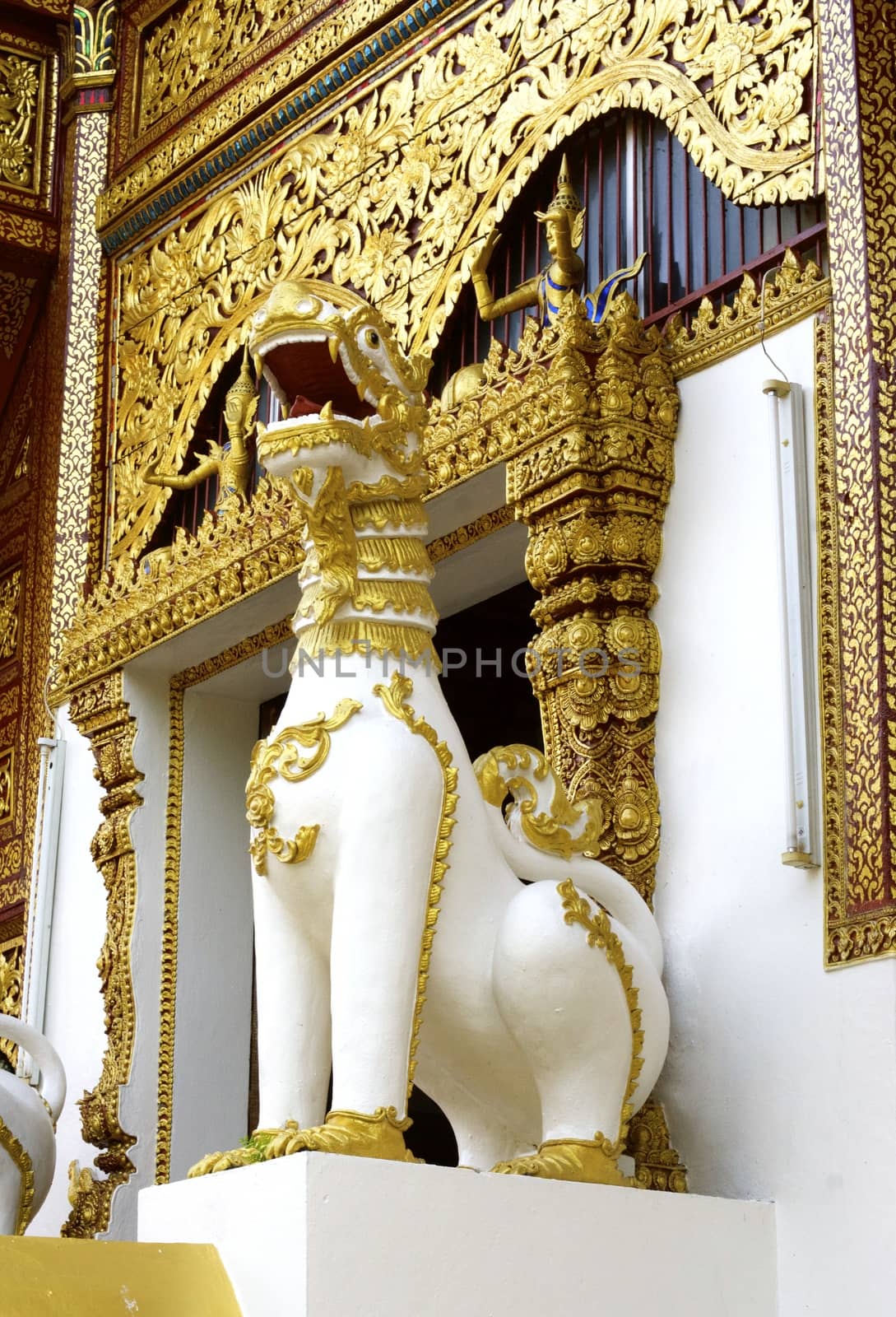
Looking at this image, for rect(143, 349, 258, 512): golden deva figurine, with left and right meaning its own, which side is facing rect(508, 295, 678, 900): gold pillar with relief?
left

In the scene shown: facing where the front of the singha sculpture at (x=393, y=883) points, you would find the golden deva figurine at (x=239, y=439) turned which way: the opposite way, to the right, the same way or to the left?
the same way

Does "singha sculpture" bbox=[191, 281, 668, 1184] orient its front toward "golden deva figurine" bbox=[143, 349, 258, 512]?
no

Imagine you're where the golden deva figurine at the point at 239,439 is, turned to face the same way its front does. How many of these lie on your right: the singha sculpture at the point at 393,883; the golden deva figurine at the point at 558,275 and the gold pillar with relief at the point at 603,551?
0

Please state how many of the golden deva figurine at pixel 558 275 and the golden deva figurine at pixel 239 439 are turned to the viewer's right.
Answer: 0

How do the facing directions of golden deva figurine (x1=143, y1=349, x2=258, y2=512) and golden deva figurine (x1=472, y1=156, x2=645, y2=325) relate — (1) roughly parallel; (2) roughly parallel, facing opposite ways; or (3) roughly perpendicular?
roughly parallel

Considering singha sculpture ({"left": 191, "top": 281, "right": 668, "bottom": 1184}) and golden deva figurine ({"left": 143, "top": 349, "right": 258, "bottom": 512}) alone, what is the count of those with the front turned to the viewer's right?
0

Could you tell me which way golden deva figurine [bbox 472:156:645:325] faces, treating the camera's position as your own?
facing the viewer and to the left of the viewer

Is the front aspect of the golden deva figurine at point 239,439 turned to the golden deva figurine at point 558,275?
no

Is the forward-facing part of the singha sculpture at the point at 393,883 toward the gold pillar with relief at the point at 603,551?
no

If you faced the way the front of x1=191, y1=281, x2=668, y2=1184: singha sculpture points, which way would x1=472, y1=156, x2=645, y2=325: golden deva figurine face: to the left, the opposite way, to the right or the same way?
the same way

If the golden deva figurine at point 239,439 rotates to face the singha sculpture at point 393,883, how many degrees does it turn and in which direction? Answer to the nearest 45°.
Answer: approximately 45° to its left

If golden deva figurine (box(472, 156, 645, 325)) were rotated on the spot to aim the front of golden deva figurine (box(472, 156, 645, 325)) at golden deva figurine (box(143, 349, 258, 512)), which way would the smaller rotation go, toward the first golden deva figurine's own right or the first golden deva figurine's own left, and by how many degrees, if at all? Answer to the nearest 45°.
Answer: approximately 90° to the first golden deva figurine's own right

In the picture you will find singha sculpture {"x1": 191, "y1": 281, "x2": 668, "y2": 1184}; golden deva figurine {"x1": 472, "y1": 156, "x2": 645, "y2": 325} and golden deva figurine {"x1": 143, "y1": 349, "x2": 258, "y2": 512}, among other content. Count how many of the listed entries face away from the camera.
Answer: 0
